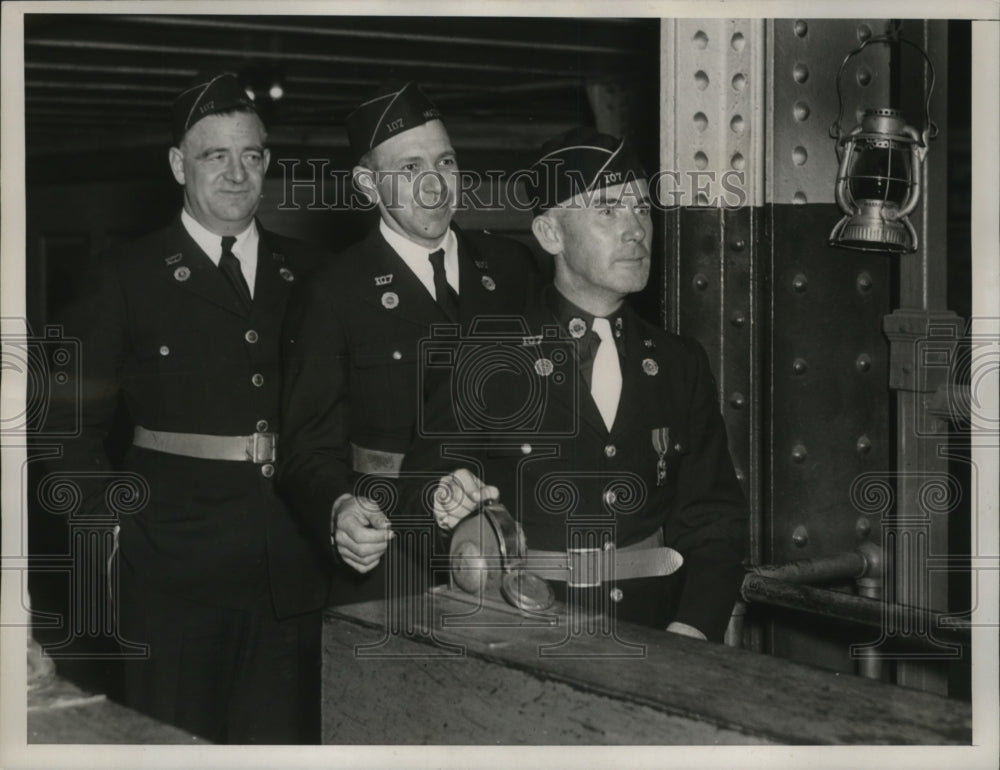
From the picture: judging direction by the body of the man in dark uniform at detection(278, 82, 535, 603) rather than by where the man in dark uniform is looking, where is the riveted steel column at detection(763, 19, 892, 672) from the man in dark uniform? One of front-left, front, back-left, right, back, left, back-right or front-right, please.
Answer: front-left

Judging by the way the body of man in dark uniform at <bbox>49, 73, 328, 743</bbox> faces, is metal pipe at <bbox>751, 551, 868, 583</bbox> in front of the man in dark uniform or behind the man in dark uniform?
in front

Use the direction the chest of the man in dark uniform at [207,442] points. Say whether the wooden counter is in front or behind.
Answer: in front

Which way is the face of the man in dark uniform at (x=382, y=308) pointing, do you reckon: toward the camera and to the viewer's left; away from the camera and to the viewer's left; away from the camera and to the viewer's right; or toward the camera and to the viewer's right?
toward the camera and to the viewer's right

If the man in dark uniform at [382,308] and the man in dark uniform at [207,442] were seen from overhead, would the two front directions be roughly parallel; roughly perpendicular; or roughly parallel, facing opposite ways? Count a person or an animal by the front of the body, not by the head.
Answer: roughly parallel

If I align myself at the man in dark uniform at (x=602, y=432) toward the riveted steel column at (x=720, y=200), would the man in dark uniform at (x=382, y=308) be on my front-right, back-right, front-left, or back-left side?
back-left

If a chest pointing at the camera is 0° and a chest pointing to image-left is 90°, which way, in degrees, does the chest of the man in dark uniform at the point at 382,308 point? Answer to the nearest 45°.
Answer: approximately 315°

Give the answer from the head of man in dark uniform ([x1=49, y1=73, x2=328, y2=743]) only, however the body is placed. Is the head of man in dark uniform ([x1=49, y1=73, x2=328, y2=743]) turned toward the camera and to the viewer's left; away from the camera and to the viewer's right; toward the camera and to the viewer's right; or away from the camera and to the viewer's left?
toward the camera and to the viewer's right

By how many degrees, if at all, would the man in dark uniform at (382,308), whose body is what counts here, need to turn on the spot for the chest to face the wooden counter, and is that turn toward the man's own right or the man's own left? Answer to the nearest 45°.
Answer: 0° — they already face it

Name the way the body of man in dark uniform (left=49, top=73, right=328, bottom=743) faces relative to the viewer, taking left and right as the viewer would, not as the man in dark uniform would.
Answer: facing the viewer and to the right of the viewer

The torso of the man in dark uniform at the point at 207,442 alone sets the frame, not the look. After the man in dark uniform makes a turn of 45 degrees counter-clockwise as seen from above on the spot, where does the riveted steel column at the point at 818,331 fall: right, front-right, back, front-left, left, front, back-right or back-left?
front

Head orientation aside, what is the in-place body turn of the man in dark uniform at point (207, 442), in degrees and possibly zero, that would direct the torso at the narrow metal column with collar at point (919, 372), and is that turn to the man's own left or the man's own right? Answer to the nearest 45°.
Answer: approximately 45° to the man's own left
